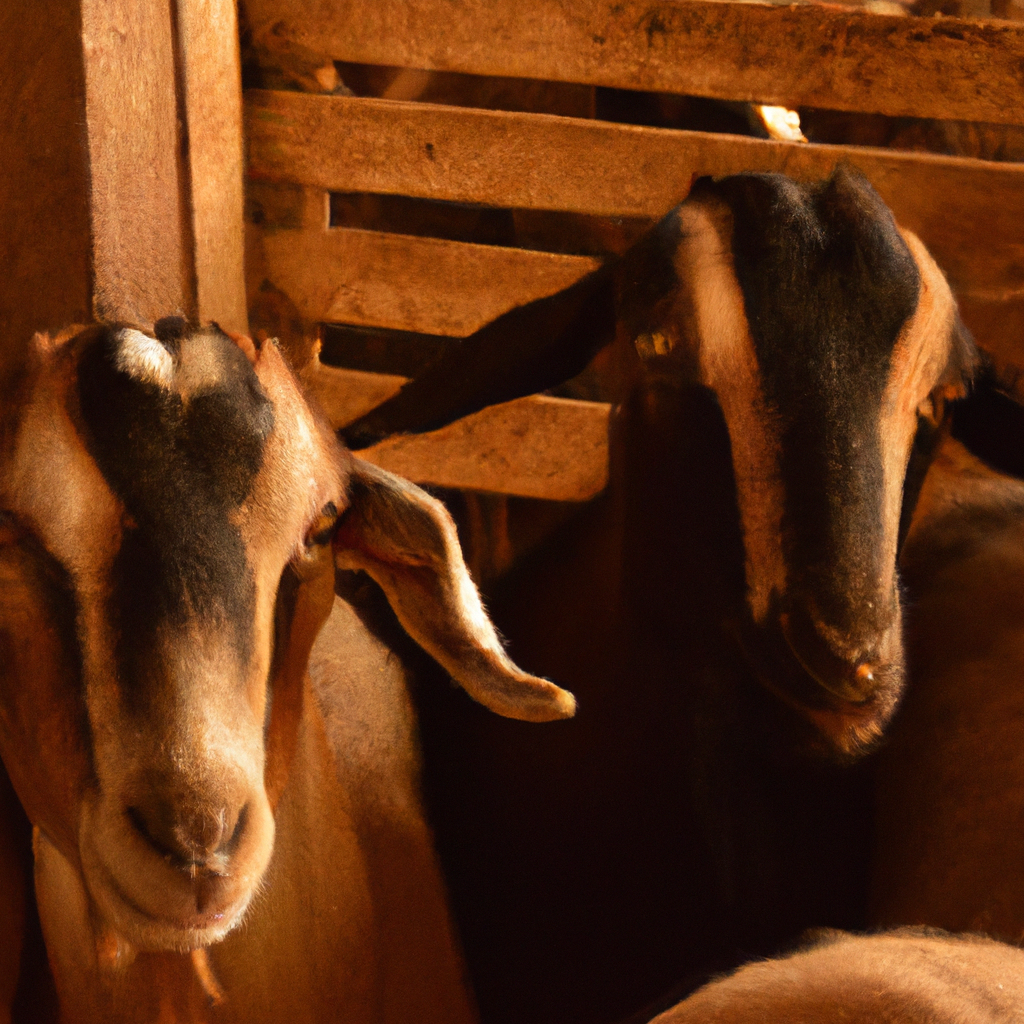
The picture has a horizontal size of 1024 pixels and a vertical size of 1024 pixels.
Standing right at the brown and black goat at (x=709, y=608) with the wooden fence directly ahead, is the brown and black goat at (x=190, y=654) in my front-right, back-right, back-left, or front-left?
back-left

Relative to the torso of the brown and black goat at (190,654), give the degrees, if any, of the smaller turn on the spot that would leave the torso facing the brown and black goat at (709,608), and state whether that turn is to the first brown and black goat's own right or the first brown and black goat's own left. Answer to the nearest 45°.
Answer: approximately 135° to the first brown and black goat's own left

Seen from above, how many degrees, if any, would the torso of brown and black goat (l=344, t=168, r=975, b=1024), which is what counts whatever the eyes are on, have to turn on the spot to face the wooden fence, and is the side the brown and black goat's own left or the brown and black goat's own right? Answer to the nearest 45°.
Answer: approximately 135° to the brown and black goat's own left

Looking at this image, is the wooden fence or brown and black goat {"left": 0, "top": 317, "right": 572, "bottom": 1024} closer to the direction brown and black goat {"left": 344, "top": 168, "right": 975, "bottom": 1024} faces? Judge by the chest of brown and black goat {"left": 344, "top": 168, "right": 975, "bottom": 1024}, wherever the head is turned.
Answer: the brown and black goat

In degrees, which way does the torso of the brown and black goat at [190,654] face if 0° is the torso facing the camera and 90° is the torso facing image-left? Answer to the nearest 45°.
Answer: approximately 0°

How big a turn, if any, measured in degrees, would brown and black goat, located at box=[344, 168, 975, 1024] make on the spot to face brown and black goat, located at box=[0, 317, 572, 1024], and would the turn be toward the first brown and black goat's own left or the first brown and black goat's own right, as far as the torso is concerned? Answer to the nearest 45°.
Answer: approximately 90° to the first brown and black goat's own right

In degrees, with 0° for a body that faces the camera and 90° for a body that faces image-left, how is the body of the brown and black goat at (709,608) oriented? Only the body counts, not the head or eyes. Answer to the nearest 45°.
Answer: approximately 315°
